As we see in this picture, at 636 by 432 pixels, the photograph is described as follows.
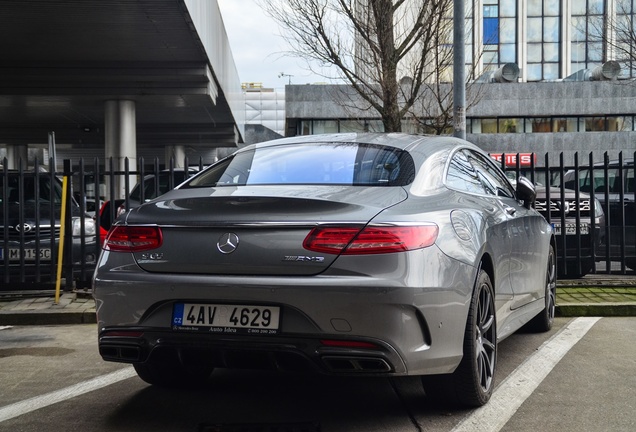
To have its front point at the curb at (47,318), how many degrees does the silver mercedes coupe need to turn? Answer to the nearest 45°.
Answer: approximately 90° to its left

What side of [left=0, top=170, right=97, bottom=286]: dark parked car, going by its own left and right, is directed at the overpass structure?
back

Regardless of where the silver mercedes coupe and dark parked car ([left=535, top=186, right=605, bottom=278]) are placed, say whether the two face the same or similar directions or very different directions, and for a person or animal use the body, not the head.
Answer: very different directions

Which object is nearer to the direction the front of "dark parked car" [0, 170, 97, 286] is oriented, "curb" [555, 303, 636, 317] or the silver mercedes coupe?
the silver mercedes coupe

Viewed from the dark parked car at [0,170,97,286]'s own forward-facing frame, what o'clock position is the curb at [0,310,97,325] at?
The curb is roughly at 12 o'clock from the dark parked car.

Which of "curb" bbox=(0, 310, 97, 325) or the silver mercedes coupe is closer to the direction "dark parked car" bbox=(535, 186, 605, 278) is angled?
the silver mercedes coupe

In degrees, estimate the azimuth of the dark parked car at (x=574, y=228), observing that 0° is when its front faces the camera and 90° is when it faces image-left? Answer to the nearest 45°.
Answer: approximately 0°

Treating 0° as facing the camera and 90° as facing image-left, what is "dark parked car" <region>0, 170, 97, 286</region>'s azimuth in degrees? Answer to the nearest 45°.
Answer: approximately 0°

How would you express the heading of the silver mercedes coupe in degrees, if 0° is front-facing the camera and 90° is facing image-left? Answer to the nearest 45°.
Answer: approximately 225°

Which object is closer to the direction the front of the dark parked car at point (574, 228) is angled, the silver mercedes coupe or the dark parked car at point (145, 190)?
the silver mercedes coupe

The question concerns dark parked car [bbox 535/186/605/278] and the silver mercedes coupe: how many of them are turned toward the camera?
1

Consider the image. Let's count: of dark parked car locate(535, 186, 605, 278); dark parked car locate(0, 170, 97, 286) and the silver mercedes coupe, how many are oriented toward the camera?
2

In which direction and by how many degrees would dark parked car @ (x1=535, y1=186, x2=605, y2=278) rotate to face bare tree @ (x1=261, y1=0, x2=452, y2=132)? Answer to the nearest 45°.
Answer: approximately 135° to its right
